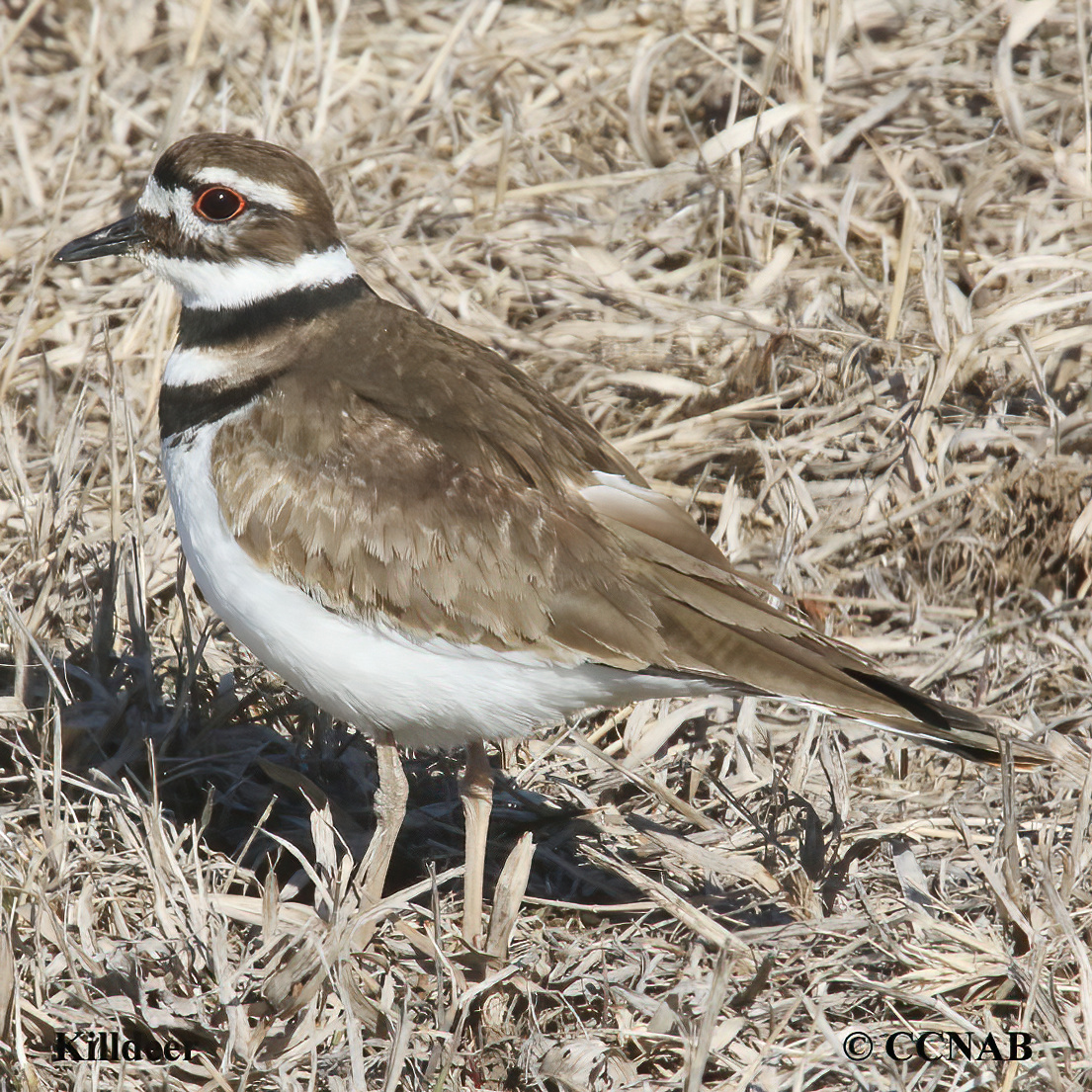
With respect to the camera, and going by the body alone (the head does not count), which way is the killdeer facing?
to the viewer's left
